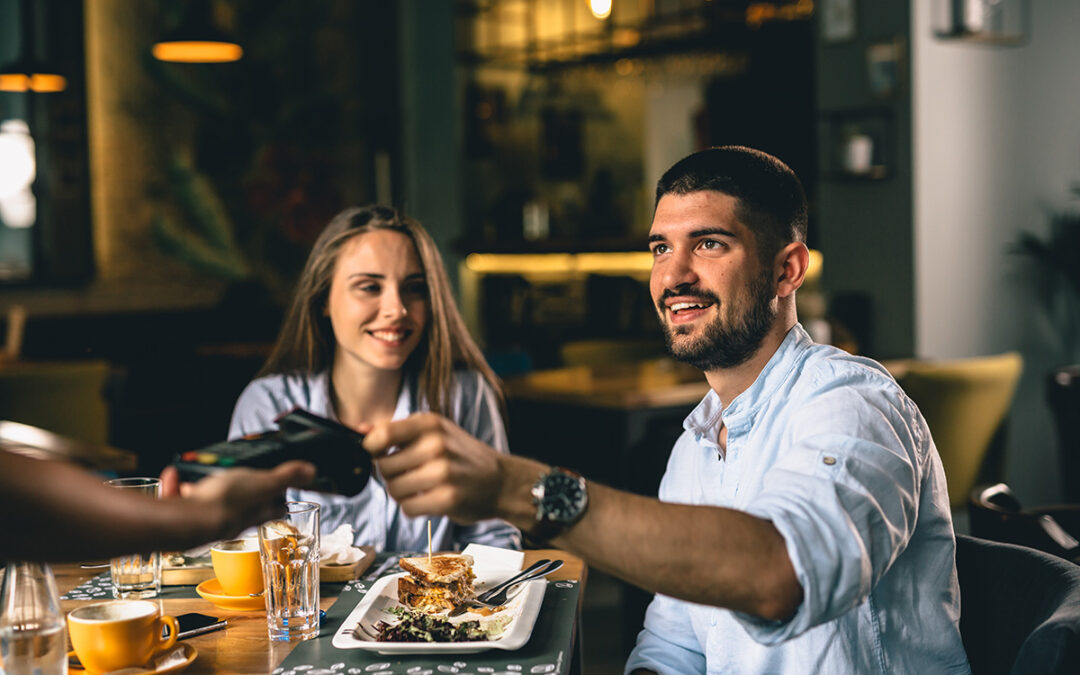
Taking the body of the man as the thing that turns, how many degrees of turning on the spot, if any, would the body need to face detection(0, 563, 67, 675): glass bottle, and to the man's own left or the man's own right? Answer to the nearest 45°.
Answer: approximately 45° to the man's own right

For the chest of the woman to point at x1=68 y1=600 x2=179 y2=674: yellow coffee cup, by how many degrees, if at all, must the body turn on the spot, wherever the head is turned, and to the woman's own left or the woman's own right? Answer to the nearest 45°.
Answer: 0° — they already face it

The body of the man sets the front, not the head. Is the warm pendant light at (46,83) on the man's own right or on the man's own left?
on the man's own right

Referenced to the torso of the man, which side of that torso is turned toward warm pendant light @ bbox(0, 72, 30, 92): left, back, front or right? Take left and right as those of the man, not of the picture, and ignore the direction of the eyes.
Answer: right

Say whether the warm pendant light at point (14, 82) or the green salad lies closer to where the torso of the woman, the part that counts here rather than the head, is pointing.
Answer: the green salad

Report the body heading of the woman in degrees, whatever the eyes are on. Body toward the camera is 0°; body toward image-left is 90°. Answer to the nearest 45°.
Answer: approximately 0°

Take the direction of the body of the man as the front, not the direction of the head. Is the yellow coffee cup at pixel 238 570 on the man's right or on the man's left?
on the man's right

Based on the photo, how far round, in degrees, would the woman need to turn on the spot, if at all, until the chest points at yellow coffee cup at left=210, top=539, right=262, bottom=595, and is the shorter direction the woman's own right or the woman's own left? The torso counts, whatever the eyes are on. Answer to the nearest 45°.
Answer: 0° — they already face it

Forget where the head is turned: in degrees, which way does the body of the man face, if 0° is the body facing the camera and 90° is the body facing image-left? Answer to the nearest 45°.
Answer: approximately 45°

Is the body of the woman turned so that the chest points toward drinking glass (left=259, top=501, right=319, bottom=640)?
yes
